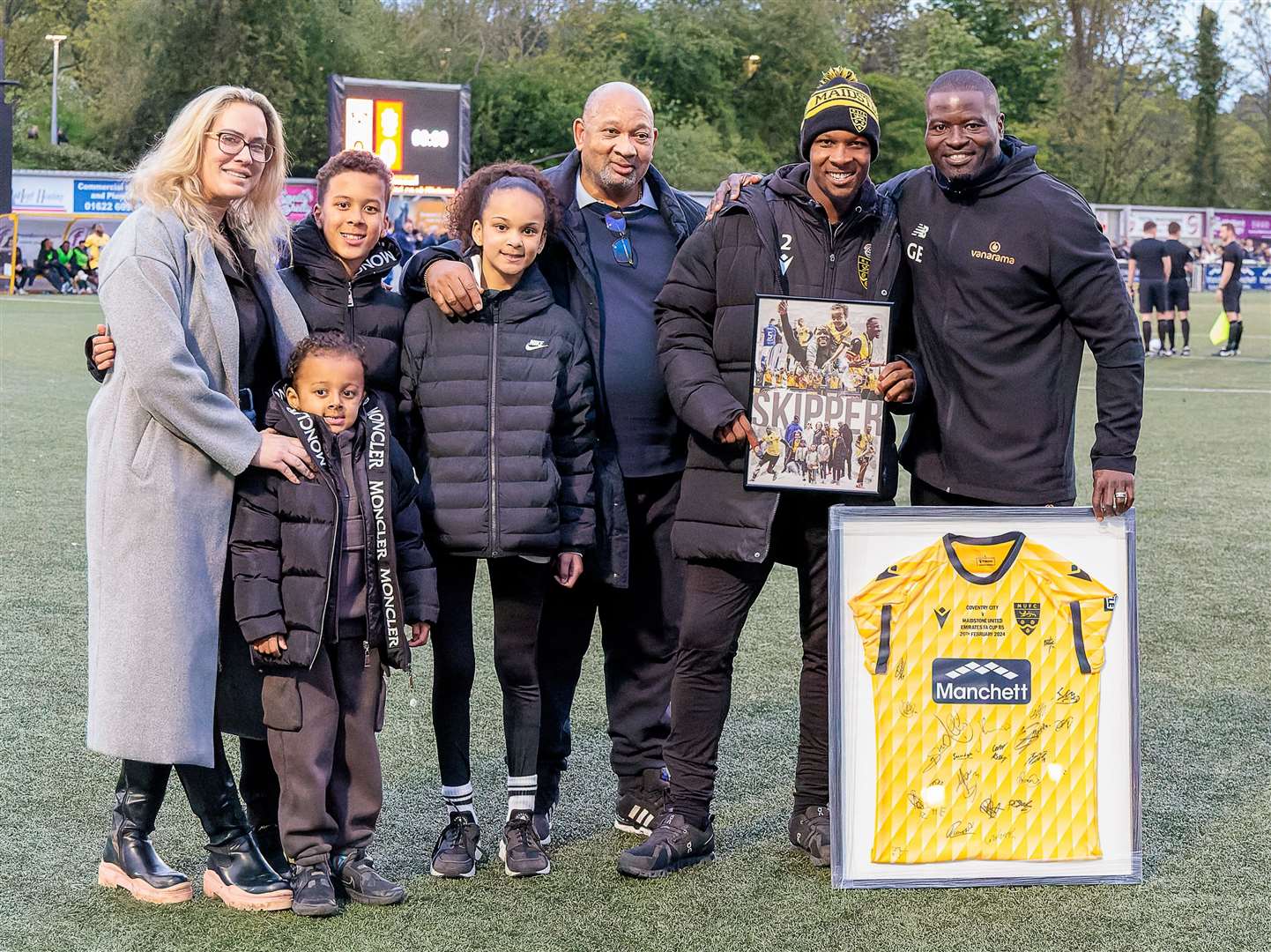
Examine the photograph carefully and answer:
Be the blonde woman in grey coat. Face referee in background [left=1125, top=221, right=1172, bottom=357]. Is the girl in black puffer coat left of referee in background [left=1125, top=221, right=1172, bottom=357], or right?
right

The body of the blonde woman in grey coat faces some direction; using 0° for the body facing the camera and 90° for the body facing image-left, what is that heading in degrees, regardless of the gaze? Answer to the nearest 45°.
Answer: approximately 315°

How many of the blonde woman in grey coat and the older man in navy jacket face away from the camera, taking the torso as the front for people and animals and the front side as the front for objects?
0

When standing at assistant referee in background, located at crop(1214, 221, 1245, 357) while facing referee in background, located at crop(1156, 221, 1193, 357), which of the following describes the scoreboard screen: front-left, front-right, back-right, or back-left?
front-right

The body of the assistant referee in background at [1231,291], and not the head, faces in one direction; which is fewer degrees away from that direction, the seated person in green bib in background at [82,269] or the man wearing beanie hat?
the seated person in green bib in background

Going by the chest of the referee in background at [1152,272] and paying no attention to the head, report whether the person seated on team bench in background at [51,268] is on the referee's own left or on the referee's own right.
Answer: on the referee's own left

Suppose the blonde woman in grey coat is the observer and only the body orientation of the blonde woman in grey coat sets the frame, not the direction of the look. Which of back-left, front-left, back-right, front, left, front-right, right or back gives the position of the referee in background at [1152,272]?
left

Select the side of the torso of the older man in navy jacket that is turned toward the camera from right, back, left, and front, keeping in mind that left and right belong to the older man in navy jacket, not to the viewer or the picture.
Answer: front

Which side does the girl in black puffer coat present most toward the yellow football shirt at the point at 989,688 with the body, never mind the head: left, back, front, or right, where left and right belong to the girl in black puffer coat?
left

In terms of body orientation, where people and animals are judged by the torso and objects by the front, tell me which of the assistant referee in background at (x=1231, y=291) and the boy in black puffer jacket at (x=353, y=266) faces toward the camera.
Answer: the boy in black puffer jacket
